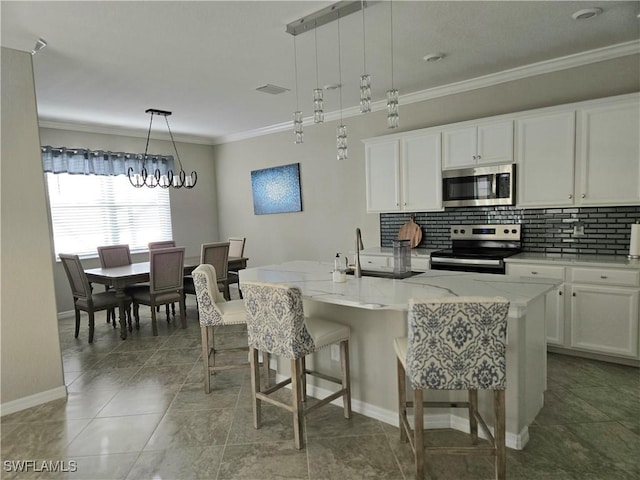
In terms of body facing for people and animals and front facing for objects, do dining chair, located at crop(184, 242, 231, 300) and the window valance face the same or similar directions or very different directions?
very different directions

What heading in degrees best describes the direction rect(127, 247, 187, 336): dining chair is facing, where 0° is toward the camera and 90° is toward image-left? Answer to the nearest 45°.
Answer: approximately 135°

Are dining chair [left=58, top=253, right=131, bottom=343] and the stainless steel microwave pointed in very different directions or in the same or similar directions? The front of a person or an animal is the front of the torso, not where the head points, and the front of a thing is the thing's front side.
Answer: very different directions

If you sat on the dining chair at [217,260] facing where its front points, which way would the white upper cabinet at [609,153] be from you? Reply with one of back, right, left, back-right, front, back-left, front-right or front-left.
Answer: back

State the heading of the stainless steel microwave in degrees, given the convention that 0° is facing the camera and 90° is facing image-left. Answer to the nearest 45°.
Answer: approximately 0°
